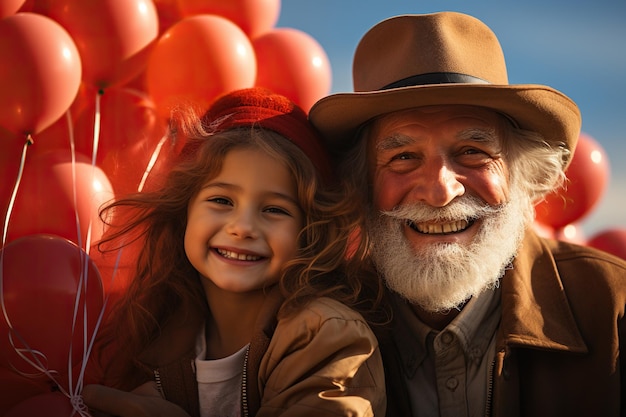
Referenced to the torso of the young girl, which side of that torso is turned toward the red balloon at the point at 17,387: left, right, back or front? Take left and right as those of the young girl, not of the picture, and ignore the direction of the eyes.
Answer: right

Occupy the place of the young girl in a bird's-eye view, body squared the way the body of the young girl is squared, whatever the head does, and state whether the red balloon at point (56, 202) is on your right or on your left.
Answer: on your right

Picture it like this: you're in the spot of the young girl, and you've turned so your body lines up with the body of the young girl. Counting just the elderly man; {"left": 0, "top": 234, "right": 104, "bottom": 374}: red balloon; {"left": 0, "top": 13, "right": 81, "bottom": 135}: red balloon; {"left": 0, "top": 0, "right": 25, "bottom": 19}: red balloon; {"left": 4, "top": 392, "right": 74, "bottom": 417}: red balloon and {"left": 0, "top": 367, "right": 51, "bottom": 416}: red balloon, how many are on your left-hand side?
1

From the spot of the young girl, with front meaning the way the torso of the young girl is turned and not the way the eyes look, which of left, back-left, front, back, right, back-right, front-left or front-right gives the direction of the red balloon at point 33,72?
back-right

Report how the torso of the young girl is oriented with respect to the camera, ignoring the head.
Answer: toward the camera

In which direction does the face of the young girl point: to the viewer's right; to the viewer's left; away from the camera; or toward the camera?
toward the camera

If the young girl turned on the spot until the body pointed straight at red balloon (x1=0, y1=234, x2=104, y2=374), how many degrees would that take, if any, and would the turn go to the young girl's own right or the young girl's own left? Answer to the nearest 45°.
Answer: approximately 90° to the young girl's own right

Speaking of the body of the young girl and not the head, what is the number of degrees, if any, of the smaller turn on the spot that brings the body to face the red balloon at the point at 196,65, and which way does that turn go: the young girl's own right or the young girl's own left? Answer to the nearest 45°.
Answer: approximately 180°

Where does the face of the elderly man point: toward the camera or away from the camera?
toward the camera

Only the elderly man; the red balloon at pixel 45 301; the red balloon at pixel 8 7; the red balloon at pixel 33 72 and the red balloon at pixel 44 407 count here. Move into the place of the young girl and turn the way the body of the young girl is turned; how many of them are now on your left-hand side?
1

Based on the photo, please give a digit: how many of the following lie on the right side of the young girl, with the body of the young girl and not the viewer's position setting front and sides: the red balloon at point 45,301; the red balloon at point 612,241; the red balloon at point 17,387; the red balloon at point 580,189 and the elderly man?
2

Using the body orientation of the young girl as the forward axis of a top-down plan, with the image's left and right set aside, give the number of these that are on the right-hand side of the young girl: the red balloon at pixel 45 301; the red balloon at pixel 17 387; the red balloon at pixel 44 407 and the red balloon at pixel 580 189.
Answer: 3

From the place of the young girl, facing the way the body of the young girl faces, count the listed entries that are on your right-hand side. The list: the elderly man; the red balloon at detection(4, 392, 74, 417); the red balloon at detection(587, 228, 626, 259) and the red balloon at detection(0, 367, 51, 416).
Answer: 2

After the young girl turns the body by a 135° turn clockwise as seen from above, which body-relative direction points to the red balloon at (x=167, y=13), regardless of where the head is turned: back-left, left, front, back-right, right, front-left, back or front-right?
front-right

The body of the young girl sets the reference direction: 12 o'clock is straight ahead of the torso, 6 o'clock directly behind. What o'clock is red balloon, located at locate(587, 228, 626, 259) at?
The red balloon is roughly at 8 o'clock from the young girl.
